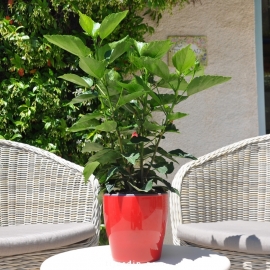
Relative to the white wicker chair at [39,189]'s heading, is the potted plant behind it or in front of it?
in front

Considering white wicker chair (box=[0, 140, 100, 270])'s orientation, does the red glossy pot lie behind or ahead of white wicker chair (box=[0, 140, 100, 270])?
ahead
